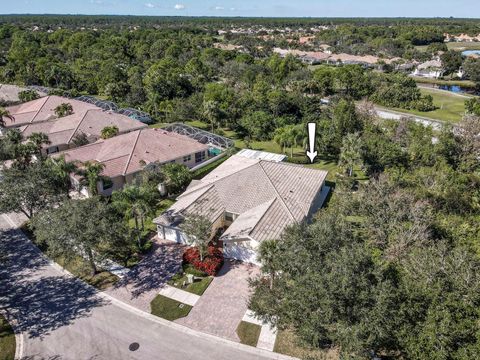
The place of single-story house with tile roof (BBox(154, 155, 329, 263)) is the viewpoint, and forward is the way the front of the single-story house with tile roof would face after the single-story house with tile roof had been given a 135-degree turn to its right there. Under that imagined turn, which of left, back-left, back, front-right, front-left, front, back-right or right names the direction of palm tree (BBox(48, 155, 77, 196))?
left

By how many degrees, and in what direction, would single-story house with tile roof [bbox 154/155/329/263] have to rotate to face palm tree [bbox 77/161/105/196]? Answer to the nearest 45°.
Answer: approximately 45° to its right

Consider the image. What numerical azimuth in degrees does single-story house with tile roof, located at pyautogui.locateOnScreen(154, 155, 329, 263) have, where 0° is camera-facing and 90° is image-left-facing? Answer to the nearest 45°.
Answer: approximately 45°

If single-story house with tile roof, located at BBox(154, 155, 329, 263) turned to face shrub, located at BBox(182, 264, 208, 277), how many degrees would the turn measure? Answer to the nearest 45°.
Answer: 0° — it already faces it

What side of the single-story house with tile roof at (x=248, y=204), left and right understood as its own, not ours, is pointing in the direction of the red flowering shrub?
front

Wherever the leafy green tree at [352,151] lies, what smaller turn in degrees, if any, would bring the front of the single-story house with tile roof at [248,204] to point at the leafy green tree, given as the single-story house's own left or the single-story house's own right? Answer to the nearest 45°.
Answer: approximately 180°

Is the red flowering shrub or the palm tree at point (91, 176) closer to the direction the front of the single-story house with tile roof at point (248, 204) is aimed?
the red flowering shrub
